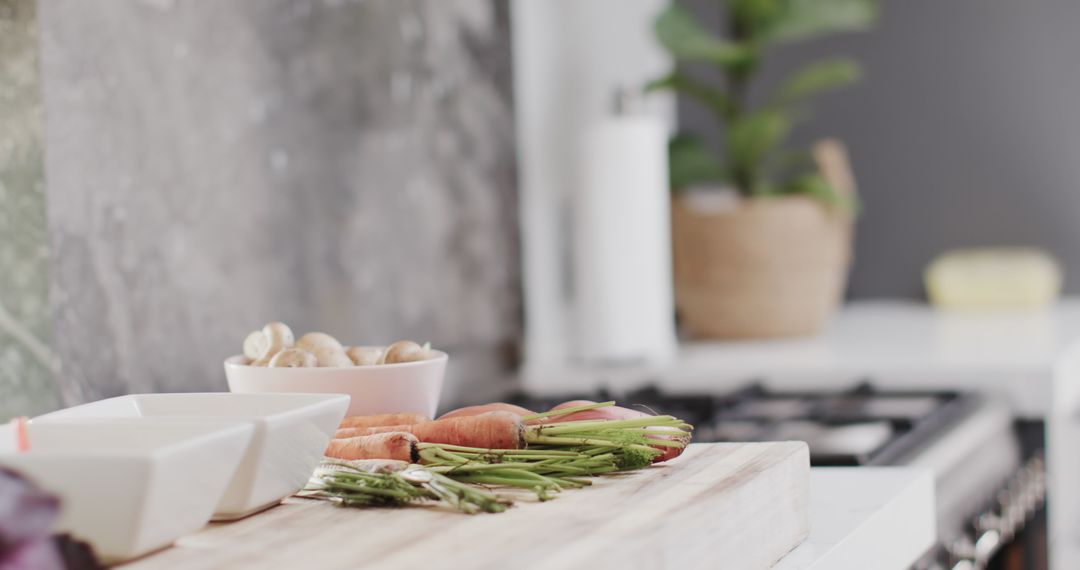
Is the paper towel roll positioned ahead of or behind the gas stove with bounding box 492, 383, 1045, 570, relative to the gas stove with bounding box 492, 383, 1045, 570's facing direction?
behind

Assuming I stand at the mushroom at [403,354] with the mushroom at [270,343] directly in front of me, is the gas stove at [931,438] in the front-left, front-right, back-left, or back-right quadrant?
back-right

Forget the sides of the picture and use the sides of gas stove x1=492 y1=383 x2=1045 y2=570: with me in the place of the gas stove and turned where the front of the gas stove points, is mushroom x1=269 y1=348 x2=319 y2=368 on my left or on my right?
on my right

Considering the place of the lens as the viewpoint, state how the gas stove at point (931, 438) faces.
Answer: facing the viewer and to the right of the viewer

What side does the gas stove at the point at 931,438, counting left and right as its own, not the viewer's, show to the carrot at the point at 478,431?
right

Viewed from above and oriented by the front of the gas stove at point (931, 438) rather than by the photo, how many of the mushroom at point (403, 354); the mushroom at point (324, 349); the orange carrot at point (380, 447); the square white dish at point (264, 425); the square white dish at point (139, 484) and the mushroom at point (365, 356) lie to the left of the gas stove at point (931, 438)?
0

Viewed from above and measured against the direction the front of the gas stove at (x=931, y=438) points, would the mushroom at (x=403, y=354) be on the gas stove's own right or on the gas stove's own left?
on the gas stove's own right

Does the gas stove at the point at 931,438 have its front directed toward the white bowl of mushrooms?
no

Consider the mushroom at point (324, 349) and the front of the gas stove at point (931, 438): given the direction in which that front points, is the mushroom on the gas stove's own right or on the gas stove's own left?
on the gas stove's own right

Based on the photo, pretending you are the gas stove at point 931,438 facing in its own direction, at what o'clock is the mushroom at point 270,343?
The mushroom is roughly at 3 o'clock from the gas stove.

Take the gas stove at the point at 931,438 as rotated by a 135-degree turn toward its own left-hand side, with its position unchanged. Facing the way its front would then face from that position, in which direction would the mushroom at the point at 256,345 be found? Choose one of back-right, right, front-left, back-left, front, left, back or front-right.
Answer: back-left

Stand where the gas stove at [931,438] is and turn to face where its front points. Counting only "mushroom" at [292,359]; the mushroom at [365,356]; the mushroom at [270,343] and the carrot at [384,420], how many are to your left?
0

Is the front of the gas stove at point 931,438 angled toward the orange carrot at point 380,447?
no

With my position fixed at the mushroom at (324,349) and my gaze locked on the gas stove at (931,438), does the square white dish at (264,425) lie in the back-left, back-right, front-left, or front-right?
back-right

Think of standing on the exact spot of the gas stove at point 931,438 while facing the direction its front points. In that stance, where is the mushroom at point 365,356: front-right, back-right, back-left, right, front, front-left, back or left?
right

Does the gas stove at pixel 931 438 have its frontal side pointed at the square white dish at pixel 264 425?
no
